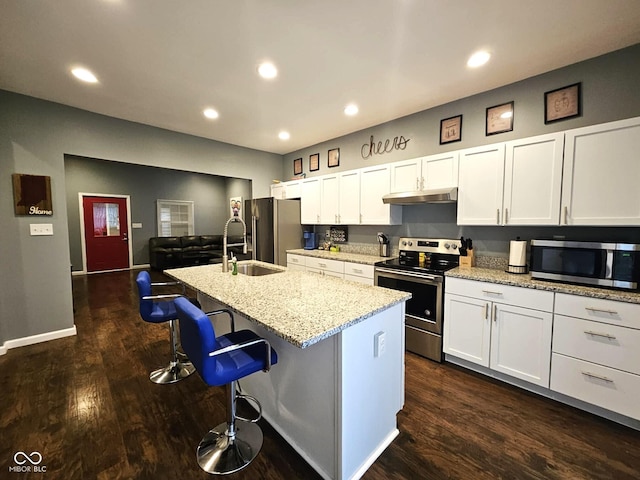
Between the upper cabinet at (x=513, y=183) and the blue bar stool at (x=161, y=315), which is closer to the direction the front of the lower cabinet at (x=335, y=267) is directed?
the blue bar stool

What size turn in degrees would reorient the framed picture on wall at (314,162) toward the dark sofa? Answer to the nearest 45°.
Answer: approximately 90° to its right

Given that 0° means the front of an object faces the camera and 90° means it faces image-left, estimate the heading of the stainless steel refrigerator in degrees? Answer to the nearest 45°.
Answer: approximately 45°

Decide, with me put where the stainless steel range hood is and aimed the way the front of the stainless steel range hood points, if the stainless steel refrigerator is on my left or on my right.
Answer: on my right

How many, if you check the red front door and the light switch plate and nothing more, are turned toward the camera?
2

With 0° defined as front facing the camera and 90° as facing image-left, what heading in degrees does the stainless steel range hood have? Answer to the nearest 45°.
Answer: approximately 45°

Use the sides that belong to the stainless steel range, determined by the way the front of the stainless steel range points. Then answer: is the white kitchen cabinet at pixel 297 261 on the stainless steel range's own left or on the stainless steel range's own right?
on the stainless steel range's own right

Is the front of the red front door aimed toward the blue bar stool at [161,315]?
yes

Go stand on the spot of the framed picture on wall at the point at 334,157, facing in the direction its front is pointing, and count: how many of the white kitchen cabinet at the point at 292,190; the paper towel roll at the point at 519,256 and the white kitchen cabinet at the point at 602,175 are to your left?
2

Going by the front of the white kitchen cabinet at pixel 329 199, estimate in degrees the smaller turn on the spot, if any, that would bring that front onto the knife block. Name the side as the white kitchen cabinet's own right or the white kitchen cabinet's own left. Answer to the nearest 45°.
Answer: approximately 90° to the white kitchen cabinet's own left

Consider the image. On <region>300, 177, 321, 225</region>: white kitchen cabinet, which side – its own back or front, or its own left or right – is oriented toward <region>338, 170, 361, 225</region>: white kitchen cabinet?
left
